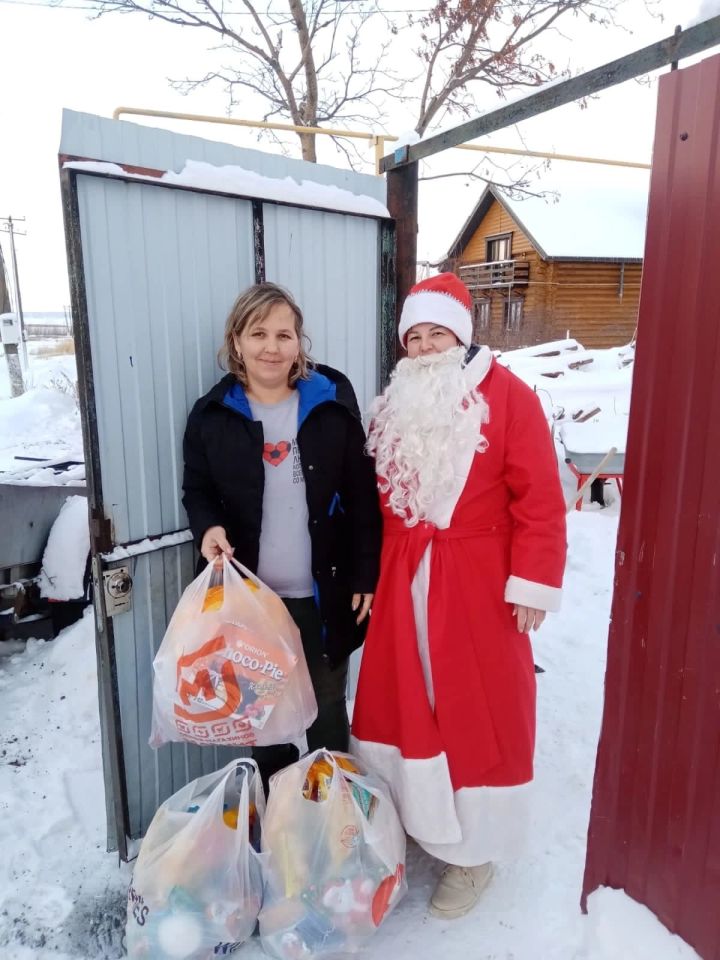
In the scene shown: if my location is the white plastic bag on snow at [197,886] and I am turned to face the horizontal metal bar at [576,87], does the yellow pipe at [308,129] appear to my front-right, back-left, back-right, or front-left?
front-left

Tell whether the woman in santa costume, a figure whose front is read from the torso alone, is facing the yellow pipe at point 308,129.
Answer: no

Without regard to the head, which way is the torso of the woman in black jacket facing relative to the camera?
toward the camera

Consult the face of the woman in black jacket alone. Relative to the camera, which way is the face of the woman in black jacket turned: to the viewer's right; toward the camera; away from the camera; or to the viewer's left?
toward the camera

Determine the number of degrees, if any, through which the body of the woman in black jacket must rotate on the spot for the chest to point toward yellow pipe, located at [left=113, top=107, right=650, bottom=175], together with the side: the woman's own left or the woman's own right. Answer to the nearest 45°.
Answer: approximately 180°

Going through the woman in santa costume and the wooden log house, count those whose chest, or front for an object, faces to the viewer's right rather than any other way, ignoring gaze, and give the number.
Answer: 0

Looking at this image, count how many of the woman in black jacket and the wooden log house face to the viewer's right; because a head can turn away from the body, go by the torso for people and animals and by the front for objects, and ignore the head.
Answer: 0

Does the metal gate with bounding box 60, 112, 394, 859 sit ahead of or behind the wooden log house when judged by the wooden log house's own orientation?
ahead

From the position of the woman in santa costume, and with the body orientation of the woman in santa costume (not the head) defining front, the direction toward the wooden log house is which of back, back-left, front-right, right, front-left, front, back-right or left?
back-right

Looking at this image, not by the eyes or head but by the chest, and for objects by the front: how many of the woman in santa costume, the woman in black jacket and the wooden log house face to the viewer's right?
0

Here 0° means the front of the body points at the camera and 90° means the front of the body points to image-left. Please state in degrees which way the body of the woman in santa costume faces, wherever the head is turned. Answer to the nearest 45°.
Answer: approximately 45°

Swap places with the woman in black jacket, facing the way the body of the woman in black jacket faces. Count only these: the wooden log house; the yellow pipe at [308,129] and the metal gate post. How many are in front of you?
0
